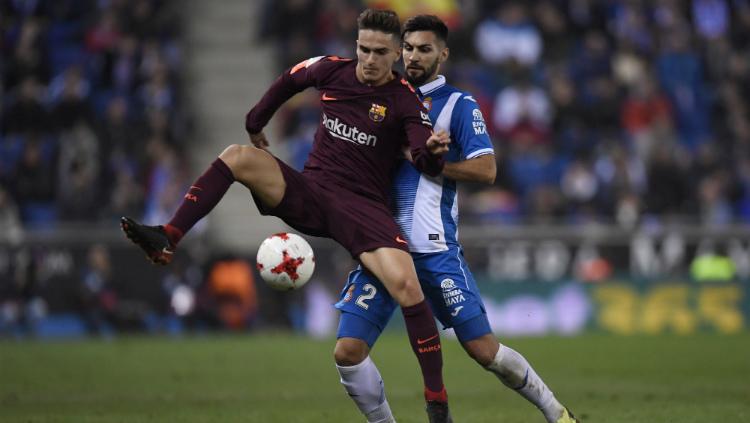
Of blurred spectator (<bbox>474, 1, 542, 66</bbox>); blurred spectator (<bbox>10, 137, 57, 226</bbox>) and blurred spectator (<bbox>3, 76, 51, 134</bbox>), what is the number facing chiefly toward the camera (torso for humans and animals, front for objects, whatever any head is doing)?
3

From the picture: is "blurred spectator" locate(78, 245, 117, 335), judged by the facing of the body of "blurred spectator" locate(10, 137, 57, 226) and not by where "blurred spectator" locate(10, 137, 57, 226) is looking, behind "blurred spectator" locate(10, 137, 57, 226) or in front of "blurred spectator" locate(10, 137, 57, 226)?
in front

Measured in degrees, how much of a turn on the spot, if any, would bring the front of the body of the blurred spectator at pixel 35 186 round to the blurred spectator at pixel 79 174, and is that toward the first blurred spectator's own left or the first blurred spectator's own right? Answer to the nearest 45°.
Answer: approximately 90° to the first blurred spectator's own left

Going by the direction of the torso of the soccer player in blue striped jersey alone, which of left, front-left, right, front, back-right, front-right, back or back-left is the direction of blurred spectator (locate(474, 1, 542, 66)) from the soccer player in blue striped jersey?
back-right

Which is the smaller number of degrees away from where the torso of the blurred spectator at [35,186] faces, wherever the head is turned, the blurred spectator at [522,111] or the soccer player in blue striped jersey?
the soccer player in blue striped jersey

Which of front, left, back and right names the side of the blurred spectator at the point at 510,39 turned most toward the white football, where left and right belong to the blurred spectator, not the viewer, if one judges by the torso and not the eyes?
front

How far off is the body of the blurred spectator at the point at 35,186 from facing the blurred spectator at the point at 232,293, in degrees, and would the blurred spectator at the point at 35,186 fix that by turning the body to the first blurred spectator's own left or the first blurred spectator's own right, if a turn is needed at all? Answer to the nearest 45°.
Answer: approximately 45° to the first blurred spectator's own left

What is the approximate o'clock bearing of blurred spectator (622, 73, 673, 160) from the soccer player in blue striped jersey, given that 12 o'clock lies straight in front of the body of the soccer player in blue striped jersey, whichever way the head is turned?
The blurred spectator is roughly at 5 o'clock from the soccer player in blue striped jersey.

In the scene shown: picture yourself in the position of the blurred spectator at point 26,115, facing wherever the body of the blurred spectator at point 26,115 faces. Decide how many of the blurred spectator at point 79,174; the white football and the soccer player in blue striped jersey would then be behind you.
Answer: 0

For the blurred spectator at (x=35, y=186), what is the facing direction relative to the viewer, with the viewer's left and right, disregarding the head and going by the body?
facing the viewer

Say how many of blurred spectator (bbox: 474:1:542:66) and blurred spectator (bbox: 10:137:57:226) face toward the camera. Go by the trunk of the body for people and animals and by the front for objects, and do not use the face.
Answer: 2

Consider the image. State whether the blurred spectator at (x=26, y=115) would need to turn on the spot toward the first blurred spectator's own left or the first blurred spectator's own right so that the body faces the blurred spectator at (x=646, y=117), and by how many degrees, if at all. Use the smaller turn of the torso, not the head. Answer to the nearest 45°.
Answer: approximately 90° to the first blurred spectator's own left

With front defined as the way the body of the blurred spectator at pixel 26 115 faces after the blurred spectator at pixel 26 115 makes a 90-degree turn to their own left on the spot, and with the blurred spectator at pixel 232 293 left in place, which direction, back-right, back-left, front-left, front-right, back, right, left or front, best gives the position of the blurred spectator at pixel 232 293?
front-right

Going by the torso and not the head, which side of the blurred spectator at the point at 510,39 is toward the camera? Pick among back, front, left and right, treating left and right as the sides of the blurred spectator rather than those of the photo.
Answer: front

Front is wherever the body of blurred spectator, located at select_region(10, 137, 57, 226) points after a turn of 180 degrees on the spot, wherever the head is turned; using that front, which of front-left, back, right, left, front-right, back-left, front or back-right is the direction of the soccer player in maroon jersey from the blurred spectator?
back
